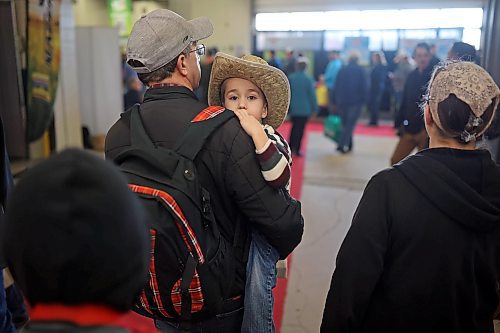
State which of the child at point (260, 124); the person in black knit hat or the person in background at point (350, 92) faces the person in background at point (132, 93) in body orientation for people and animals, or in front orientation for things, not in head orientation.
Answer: the person in black knit hat

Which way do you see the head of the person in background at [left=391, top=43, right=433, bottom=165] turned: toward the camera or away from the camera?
toward the camera

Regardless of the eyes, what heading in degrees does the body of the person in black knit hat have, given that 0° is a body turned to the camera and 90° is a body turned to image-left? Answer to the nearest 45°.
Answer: approximately 180°

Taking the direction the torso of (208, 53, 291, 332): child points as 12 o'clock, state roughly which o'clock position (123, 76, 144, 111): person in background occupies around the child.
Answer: The person in background is roughly at 4 o'clock from the child.

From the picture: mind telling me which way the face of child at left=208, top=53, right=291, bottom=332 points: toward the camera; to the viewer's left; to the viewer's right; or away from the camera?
toward the camera

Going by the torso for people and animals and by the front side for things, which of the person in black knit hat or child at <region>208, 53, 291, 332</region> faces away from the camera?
the person in black knit hat

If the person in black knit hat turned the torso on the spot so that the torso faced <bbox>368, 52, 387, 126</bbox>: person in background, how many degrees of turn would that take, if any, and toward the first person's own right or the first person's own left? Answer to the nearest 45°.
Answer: approximately 45° to the first person's own right

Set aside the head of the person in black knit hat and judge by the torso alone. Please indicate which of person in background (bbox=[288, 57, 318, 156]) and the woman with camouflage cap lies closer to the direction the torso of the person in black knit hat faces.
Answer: the person in background

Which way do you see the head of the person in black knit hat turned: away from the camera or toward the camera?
away from the camera
